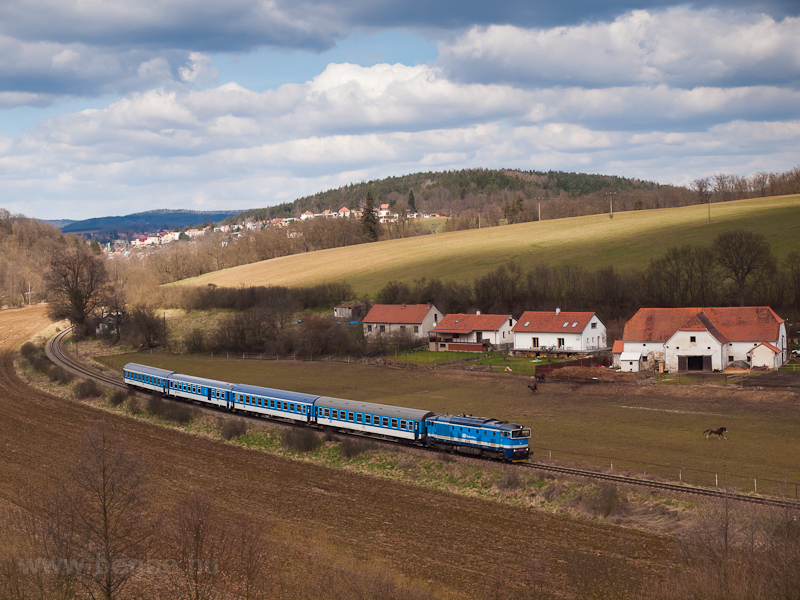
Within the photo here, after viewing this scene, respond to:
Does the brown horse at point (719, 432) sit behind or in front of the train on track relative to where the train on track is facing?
in front

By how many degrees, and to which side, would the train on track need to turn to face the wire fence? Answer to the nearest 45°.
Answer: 0° — it already faces it

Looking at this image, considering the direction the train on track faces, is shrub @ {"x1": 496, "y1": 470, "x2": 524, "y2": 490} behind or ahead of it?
ahead

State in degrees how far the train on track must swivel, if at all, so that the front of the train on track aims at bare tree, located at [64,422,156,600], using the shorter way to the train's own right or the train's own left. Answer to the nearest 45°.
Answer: approximately 90° to the train's own right

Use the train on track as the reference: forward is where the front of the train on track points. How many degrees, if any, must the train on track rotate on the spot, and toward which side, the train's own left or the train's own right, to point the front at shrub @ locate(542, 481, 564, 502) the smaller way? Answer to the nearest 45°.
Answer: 0° — it already faces it

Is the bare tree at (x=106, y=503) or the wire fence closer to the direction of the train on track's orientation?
the wire fence

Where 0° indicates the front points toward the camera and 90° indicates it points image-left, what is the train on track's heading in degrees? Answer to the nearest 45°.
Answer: approximately 315°
